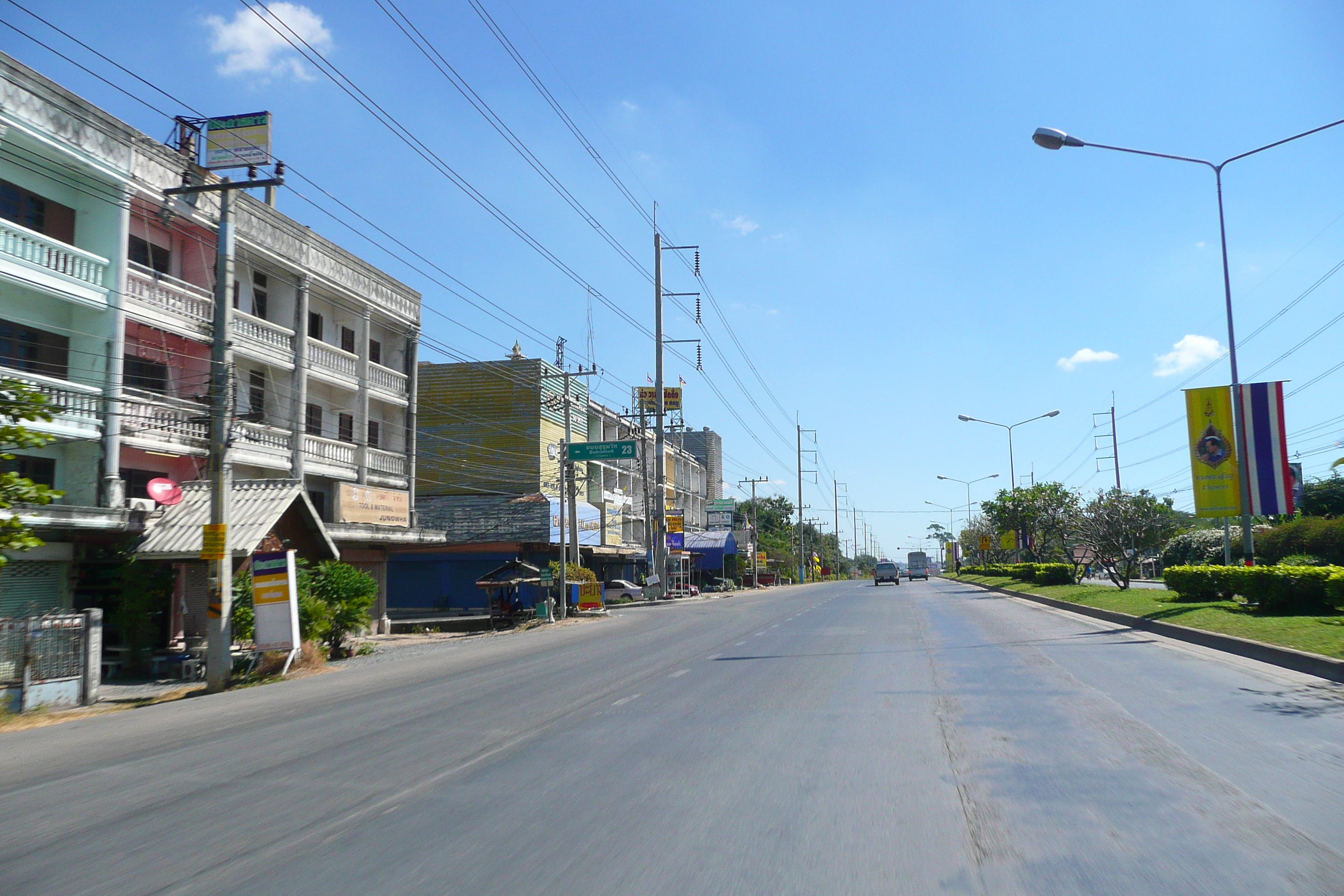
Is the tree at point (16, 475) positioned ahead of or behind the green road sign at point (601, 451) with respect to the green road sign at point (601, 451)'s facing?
ahead

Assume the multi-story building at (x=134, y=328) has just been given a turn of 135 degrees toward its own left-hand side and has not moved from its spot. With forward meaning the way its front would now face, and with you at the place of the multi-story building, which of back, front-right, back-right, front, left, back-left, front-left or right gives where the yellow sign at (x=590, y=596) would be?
front-right

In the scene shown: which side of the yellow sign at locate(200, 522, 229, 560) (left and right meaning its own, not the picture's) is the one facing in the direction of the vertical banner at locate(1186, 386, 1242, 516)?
left

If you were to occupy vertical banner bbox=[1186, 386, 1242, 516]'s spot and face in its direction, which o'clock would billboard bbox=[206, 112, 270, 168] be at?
The billboard is roughly at 2 o'clock from the vertical banner.

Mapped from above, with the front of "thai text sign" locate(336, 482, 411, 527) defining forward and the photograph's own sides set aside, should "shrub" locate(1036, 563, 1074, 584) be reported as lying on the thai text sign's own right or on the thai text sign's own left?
on the thai text sign's own left

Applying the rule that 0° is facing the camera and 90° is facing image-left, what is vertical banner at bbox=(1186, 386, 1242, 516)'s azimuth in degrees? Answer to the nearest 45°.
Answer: approximately 0°

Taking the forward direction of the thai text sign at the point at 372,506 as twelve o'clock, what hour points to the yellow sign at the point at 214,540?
The yellow sign is roughly at 2 o'clock from the thai text sign.

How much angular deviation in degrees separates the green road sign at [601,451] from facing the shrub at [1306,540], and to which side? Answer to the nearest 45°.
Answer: approximately 90° to its left
